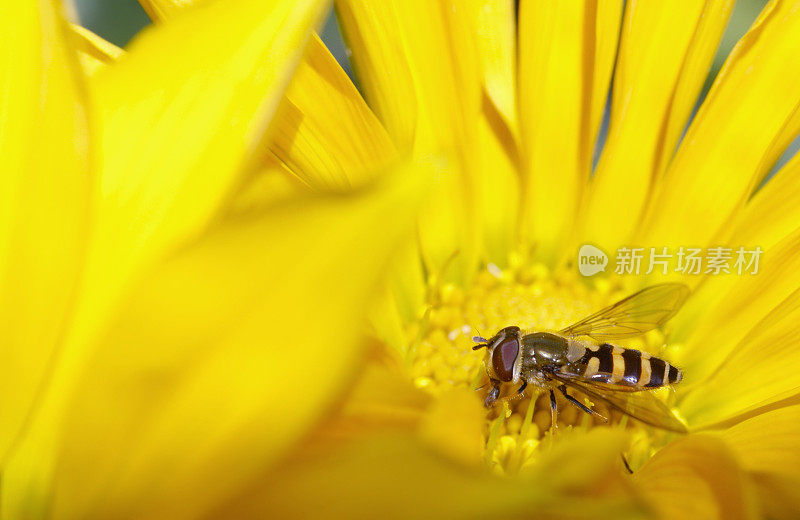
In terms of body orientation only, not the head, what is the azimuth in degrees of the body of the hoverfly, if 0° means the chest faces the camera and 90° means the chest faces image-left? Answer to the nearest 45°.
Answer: approximately 90°
